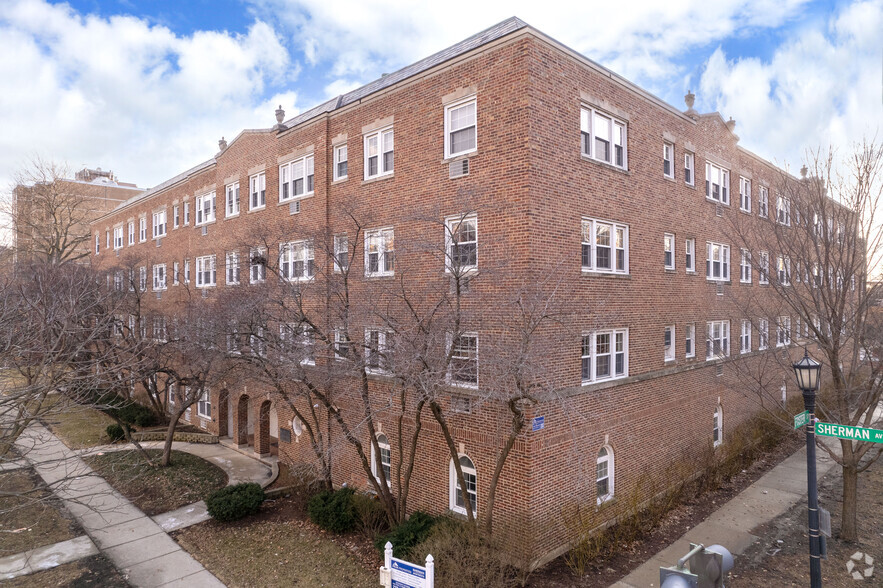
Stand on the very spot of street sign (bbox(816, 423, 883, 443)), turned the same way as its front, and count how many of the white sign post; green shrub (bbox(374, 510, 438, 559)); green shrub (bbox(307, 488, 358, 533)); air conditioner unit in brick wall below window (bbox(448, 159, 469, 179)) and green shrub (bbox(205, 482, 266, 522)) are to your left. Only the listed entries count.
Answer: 0

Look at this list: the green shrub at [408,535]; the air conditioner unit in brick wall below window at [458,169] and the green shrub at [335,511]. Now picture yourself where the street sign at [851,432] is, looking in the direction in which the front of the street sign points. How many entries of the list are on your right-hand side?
3

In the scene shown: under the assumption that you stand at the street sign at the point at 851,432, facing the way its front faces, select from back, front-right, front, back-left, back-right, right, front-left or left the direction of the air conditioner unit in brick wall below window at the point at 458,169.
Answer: right

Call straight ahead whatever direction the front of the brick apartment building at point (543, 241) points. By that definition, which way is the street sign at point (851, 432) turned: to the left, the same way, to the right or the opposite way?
the same way

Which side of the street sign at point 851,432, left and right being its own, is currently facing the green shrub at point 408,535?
right

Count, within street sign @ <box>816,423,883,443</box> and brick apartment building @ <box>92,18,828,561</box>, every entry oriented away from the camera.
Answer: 0

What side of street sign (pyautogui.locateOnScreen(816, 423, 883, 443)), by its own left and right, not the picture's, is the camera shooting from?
front

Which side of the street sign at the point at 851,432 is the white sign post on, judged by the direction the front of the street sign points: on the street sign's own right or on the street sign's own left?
on the street sign's own right

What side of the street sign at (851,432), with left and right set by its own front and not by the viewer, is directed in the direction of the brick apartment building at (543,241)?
right

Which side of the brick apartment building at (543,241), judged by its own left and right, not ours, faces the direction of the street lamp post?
left

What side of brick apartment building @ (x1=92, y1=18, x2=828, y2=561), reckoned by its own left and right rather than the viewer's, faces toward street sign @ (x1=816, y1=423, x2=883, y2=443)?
left

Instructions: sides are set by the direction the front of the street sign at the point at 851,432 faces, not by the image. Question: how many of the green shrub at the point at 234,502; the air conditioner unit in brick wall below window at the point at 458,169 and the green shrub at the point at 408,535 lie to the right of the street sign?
3

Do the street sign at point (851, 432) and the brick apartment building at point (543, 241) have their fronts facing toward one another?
no

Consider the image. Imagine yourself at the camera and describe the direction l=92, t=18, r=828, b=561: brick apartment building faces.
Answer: facing the viewer and to the left of the viewer

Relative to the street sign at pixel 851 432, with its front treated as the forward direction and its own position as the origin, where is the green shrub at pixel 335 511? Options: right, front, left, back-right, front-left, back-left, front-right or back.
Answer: right

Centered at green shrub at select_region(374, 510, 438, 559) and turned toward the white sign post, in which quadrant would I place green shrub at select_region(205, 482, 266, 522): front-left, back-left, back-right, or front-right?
back-right

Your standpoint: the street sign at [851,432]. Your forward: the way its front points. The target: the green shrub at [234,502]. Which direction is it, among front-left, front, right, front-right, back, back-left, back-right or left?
right
